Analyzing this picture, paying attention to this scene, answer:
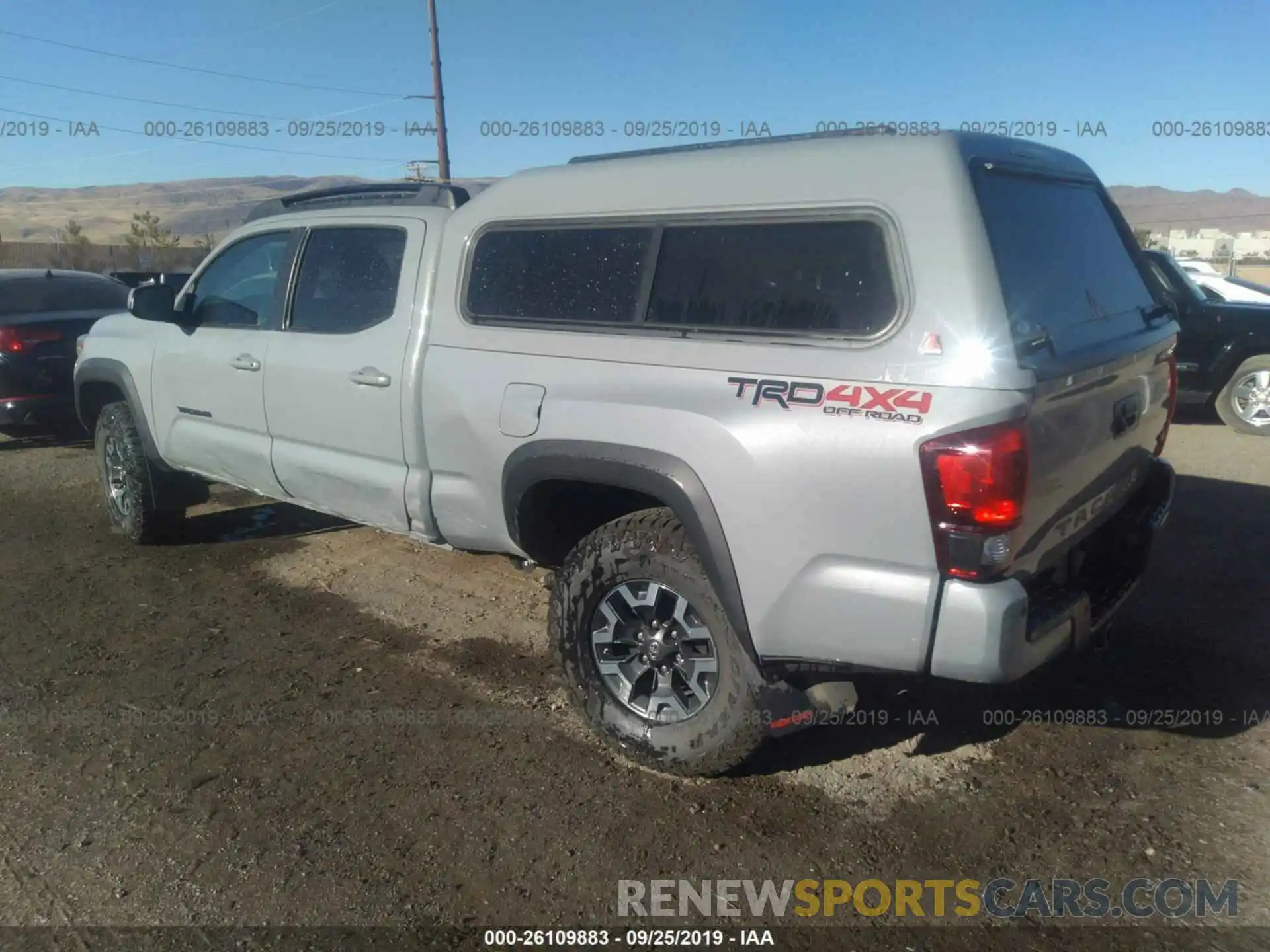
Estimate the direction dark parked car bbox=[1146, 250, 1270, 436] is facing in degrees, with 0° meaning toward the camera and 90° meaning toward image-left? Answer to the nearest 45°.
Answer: approximately 270°

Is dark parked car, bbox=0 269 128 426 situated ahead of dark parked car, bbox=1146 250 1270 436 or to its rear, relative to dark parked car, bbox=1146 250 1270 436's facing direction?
to the rear

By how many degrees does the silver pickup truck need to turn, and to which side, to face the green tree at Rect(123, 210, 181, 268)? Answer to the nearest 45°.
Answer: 0° — it already faces it

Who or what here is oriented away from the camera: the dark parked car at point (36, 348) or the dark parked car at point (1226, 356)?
the dark parked car at point (36, 348)

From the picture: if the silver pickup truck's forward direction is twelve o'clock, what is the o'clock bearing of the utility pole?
The utility pole is roughly at 1 o'clock from the silver pickup truck.

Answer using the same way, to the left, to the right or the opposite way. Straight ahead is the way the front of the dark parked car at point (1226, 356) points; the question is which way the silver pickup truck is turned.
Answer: the opposite way

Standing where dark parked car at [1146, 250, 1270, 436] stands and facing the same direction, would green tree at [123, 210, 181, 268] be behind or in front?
behind

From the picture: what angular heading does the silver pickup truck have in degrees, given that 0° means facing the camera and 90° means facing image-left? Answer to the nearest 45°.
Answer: approximately 135°

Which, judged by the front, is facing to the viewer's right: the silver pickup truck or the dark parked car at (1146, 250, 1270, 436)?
the dark parked car

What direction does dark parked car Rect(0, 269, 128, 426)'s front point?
away from the camera
